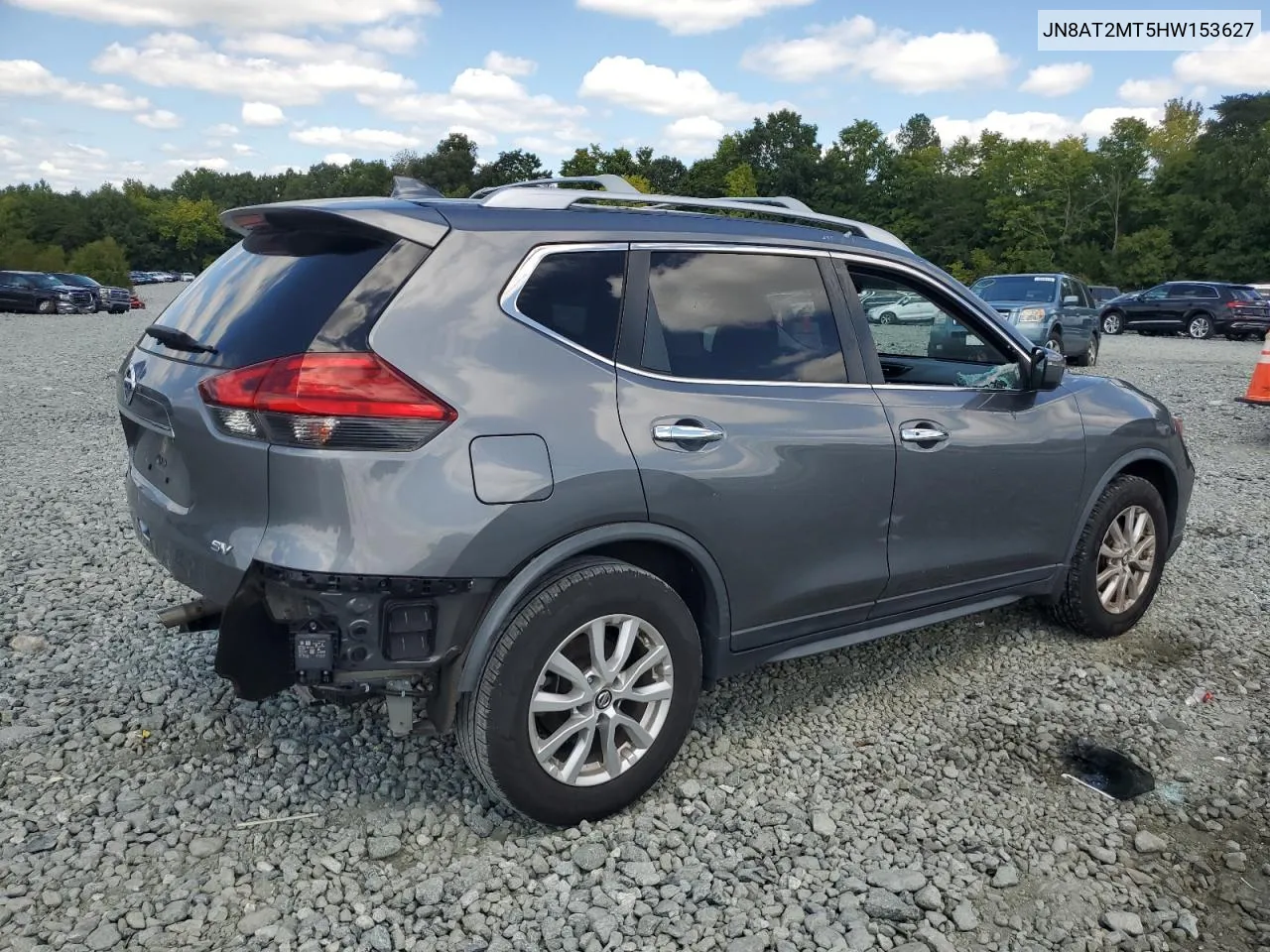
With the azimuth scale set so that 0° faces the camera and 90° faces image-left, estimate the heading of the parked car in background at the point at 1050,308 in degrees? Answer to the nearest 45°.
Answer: approximately 45°

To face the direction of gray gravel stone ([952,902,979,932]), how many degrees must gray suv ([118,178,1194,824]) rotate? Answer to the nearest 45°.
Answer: approximately 90° to its right

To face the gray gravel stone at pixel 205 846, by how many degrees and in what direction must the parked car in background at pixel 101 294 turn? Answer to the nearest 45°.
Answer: approximately 45° to its right

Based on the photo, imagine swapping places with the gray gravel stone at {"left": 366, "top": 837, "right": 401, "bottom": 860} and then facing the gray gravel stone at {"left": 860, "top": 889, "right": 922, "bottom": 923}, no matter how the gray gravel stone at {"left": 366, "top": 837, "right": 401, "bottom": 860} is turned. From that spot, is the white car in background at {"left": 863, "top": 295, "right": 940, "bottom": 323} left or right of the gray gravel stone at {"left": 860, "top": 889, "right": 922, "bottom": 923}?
left

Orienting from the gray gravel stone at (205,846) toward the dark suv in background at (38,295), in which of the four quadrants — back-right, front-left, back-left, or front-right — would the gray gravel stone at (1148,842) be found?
back-right

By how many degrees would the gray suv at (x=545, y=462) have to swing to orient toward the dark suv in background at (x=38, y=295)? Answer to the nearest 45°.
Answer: approximately 90° to its left

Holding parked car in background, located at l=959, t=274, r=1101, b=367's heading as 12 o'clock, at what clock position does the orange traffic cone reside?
The orange traffic cone is roughly at 10 o'clock from the parked car in background.

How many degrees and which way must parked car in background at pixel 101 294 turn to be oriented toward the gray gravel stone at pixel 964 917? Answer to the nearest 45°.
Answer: approximately 45° to its right

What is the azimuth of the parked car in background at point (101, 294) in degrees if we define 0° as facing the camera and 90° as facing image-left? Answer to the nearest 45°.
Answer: approximately 315°
